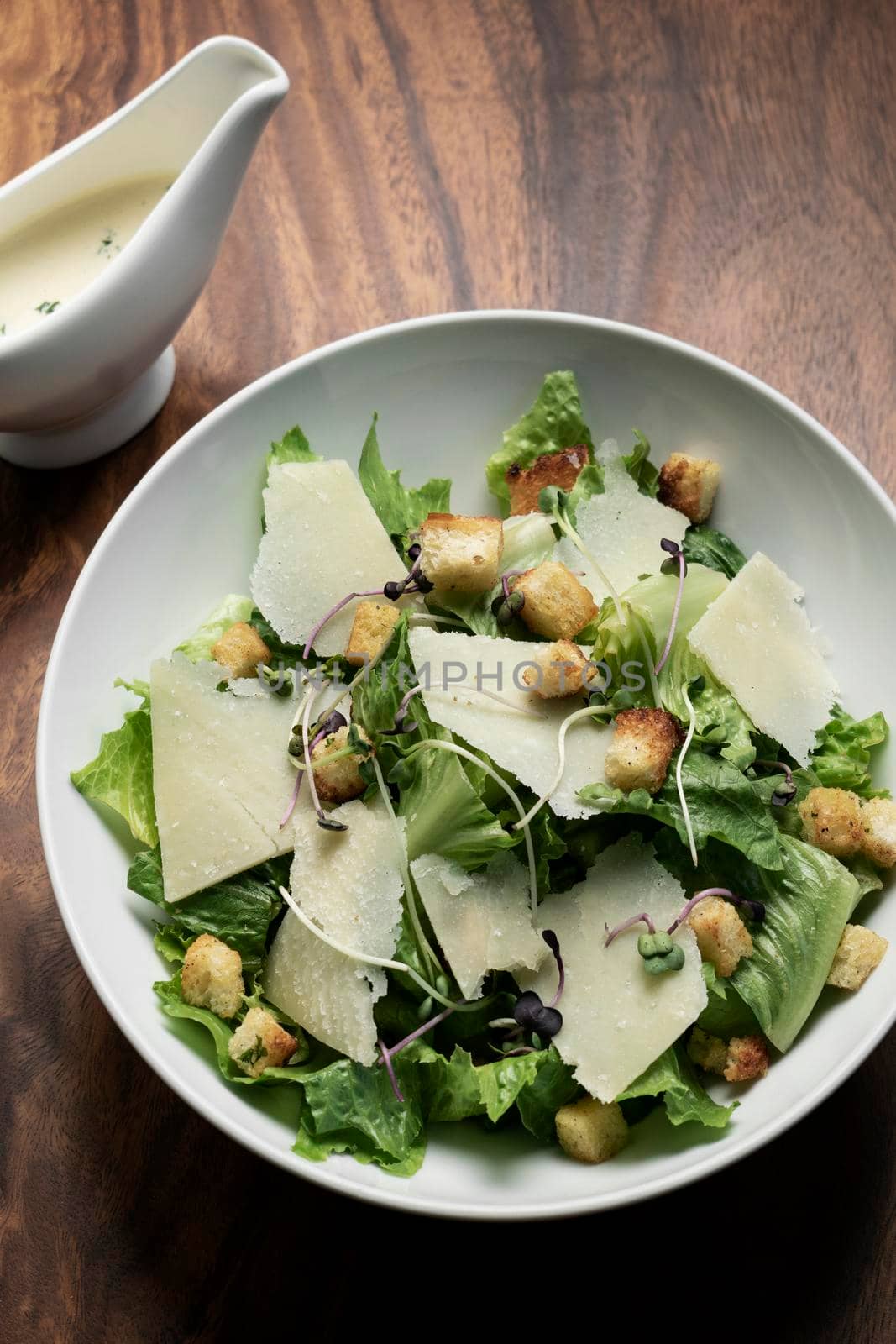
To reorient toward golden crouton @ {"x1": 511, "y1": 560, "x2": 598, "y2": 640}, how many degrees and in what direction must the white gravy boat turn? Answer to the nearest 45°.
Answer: approximately 90° to its right

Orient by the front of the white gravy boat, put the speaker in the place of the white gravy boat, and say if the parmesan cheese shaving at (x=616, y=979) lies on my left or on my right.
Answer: on my right

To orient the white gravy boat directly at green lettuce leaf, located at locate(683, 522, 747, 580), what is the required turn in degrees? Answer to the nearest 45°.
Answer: approximately 90° to its right

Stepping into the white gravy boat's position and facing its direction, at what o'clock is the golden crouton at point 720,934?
The golden crouton is roughly at 4 o'clock from the white gravy boat.

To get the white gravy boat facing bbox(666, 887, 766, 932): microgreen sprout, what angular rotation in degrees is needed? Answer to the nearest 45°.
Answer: approximately 135° to its right

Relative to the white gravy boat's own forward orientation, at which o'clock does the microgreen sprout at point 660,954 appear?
The microgreen sprout is roughly at 4 o'clock from the white gravy boat.

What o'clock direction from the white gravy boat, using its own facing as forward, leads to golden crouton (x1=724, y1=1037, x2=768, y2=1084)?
The golden crouton is roughly at 4 o'clock from the white gravy boat.

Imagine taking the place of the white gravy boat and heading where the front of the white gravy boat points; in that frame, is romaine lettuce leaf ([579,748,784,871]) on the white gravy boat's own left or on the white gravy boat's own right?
on the white gravy boat's own right

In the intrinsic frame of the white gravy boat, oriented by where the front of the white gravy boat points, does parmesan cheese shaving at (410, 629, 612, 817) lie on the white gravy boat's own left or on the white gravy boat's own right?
on the white gravy boat's own right

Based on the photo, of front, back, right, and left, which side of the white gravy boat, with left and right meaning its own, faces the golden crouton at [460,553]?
right

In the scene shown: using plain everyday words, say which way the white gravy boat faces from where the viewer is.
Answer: facing away from the viewer and to the right of the viewer

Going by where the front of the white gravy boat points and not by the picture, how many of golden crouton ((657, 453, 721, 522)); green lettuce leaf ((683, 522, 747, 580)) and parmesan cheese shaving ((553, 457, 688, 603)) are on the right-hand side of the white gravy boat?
3
